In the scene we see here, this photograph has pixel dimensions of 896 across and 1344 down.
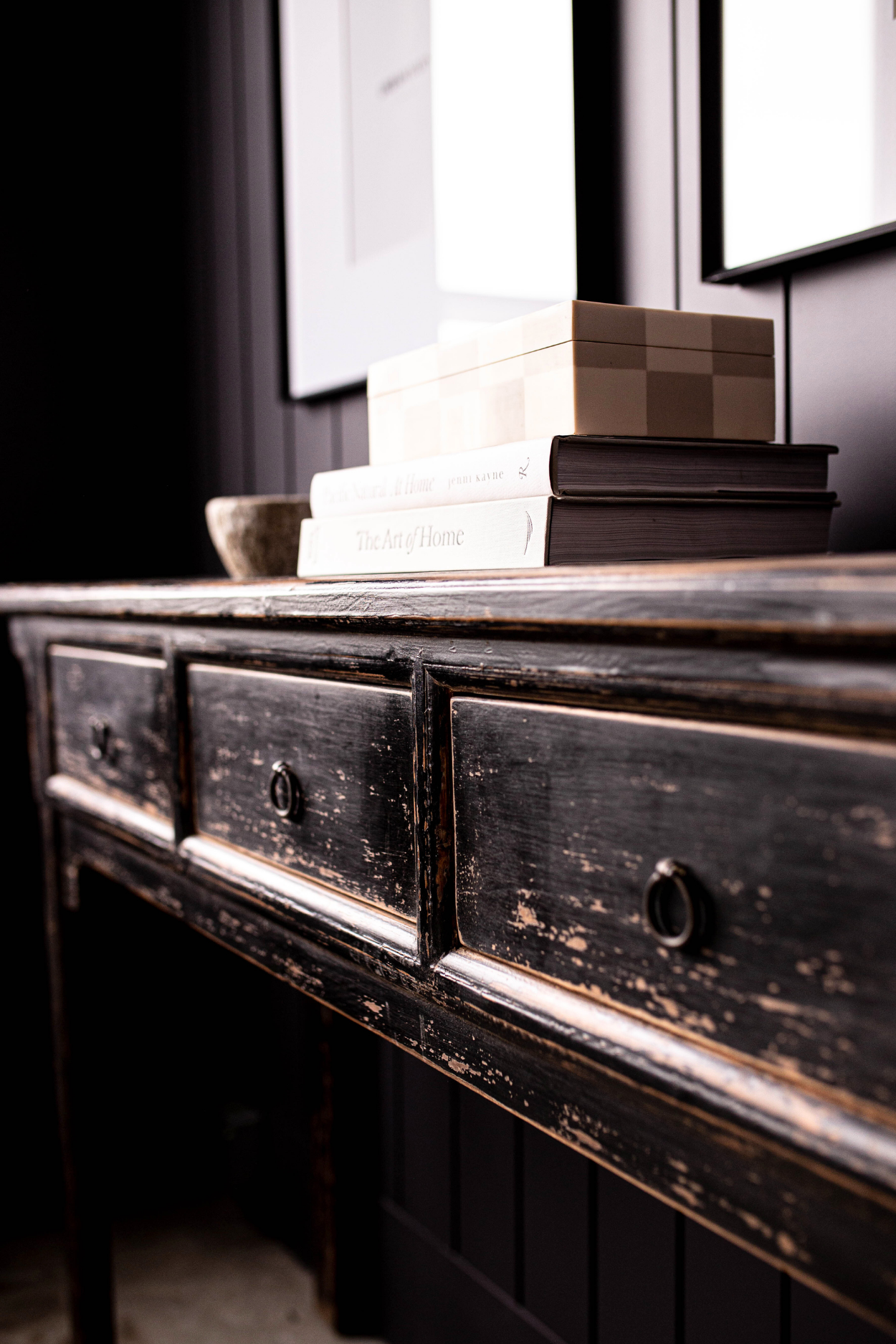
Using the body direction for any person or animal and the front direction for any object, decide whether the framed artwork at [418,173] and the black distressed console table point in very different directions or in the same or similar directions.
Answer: same or similar directions

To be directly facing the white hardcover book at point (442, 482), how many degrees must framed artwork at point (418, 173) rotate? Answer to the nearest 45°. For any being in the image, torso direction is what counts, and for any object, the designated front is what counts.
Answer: approximately 45° to its left

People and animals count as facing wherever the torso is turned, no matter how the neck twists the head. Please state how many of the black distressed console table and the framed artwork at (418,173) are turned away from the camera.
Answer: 0

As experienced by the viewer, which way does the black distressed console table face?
facing the viewer and to the left of the viewer
